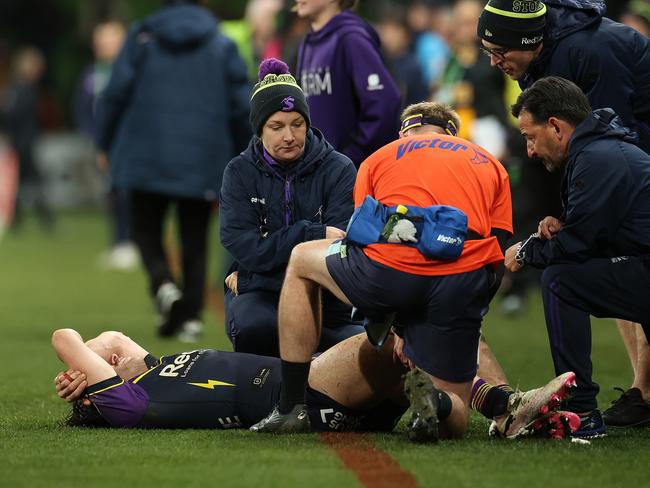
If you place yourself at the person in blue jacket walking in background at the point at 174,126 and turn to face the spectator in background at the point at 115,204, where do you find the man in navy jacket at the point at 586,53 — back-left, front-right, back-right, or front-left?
back-right

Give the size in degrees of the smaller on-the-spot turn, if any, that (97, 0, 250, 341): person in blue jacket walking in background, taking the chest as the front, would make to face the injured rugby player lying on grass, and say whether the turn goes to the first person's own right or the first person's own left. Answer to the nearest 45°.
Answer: approximately 180°

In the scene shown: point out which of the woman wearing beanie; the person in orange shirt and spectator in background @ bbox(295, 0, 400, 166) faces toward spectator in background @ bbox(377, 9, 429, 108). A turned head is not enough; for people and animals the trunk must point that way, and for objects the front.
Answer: the person in orange shirt

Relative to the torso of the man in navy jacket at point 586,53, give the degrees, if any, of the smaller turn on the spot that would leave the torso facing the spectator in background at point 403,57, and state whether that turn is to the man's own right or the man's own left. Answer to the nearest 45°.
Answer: approximately 90° to the man's own right

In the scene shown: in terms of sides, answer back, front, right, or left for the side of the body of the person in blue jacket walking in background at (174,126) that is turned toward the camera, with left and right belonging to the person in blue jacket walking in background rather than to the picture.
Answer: back

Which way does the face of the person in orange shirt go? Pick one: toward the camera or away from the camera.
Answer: away from the camera

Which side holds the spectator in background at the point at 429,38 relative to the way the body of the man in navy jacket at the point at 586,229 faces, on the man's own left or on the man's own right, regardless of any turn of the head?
on the man's own right

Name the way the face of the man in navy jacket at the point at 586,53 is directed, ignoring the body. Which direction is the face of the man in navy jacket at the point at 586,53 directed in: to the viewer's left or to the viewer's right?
to the viewer's left

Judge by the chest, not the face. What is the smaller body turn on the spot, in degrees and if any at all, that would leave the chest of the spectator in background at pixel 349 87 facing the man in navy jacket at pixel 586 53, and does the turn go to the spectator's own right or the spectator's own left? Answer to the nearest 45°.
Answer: approximately 90° to the spectator's own left

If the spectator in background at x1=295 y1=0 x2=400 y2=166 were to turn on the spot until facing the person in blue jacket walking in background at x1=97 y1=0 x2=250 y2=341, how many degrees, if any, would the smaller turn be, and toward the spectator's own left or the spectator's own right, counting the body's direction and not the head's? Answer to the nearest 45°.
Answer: approximately 90° to the spectator's own right

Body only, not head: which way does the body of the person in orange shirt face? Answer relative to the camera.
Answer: away from the camera

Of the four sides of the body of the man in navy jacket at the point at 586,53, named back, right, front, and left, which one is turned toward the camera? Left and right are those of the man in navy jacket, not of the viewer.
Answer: left

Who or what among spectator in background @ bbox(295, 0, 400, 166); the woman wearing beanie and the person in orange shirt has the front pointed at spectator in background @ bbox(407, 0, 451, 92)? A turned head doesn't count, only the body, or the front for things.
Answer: the person in orange shirt

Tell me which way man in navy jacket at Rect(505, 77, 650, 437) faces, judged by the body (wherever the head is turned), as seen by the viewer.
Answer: to the viewer's left

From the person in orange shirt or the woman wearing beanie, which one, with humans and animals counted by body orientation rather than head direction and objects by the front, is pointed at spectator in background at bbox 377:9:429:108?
the person in orange shirt
